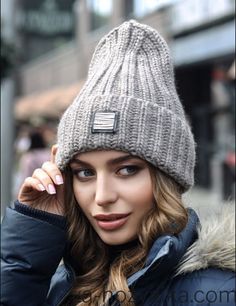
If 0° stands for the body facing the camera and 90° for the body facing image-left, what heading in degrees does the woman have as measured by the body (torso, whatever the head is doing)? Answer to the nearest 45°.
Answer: approximately 45°

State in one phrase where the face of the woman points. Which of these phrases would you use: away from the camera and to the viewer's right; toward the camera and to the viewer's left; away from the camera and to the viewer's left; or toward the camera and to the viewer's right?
toward the camera and to the viewer's left

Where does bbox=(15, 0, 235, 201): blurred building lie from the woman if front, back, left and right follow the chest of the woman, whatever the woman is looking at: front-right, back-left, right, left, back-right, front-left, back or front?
back-right
